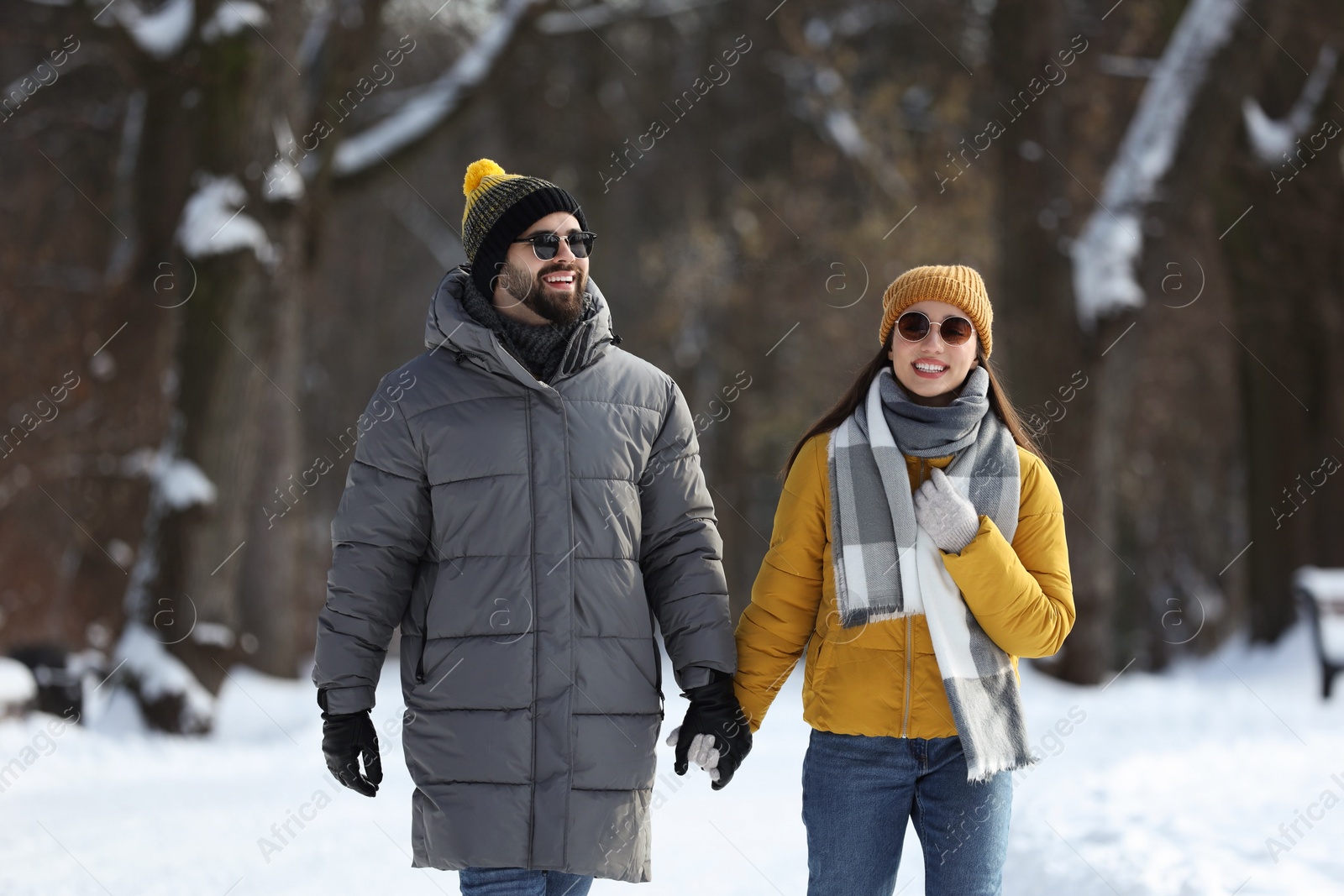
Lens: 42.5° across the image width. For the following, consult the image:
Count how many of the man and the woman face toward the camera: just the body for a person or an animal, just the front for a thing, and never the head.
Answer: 2

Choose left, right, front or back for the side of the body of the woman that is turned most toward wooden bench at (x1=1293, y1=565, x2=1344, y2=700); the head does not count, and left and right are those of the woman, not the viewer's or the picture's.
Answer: back

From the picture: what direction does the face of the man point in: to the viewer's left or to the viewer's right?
to the viewer's right

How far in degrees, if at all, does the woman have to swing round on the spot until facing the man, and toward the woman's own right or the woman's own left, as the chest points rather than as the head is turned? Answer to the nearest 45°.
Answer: approximately 90° to the woman's own right

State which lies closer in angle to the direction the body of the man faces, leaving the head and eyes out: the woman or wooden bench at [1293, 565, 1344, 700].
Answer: the woman

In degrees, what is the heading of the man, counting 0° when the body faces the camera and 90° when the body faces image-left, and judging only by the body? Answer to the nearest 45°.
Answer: approximately 0°

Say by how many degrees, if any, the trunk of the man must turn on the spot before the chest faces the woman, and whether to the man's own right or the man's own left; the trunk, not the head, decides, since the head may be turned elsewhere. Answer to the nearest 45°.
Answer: approximately 90° to the man's own left

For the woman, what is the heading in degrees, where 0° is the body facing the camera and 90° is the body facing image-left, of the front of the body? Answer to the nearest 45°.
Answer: approximately 0°

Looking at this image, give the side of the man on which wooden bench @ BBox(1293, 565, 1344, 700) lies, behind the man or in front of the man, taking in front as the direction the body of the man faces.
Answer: behind

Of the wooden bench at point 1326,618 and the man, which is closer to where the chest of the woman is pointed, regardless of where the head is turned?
the man

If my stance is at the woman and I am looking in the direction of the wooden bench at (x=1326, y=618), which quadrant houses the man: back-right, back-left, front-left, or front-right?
back-left
